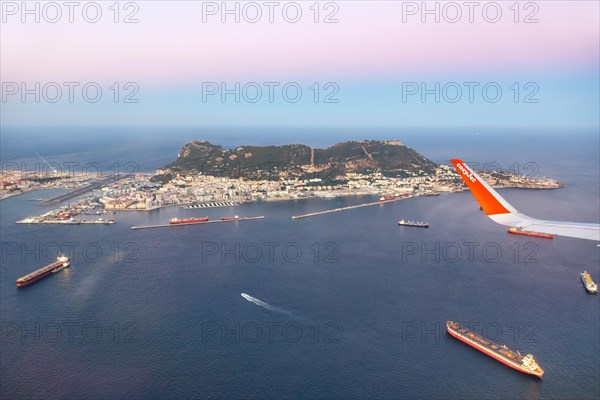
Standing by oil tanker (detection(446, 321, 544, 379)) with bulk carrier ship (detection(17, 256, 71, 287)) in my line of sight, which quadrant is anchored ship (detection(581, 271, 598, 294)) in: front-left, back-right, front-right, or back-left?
back-right

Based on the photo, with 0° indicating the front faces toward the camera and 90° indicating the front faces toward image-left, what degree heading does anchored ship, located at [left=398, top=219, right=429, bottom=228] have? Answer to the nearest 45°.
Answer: approximately 270°

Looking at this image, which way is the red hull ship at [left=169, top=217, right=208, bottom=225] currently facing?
to the viewer's right

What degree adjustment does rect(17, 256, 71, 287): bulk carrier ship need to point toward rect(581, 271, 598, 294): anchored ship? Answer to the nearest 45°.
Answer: approximately 90° to its left

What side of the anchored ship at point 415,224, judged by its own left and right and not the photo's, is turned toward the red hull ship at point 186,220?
back

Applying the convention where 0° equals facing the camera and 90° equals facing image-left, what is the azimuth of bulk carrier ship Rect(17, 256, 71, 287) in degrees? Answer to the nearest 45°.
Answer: approximately 45°

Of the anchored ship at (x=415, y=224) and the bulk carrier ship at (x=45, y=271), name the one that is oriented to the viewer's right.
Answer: the anchored ship

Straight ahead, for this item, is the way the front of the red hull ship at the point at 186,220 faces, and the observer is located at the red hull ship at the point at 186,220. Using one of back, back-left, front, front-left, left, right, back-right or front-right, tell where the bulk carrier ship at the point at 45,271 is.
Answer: back-right

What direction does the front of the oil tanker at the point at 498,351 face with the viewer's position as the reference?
facing away from the viewer and to the left of the viewer

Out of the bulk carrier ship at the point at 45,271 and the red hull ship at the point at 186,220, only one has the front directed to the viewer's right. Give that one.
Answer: the red hull ship
